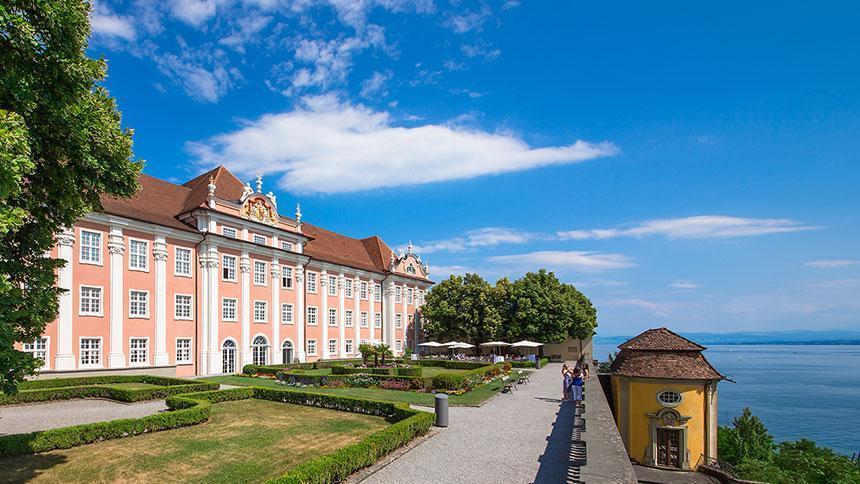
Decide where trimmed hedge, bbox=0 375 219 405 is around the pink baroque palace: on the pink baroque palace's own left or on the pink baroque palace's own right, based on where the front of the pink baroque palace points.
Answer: on the pink baroque palace's own right

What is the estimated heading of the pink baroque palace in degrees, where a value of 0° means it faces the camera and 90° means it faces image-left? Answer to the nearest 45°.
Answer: approximately 315°

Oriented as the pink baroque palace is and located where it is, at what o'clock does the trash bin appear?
The trash bin is roughly at 1 o'clock from the pink baroque palace.

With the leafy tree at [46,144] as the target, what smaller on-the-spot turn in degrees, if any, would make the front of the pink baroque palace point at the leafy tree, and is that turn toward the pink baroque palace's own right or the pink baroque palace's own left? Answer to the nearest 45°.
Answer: approximately 45° to the pink baroque palace's own right

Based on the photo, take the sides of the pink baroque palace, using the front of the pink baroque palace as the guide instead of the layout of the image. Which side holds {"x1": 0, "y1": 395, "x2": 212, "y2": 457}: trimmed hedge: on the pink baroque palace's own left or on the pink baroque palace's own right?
on the pink baroque palace's own right
